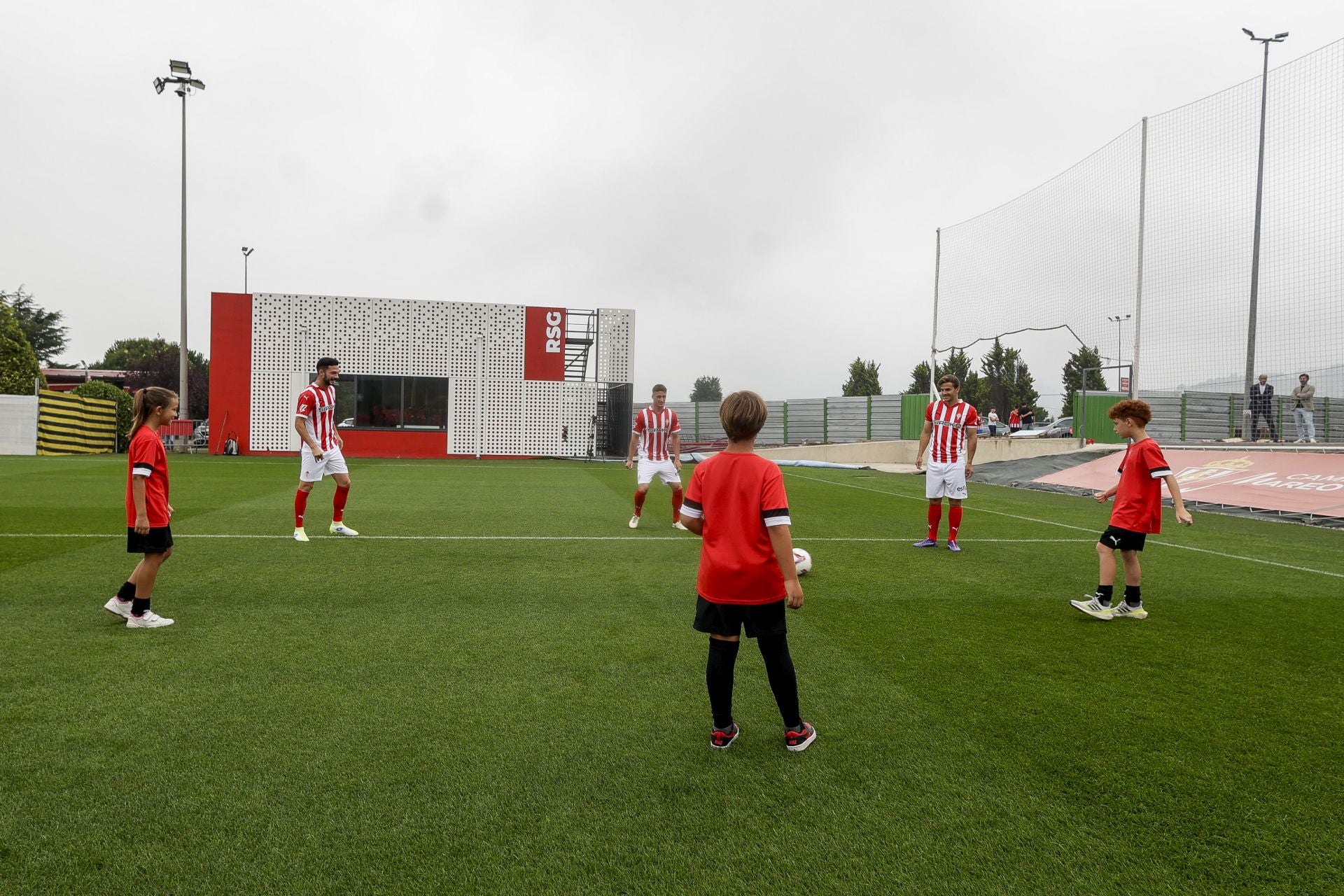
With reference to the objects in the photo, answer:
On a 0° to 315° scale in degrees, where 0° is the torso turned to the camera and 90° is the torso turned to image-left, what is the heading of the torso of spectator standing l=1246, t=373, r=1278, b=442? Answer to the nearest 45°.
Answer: approximately 0°

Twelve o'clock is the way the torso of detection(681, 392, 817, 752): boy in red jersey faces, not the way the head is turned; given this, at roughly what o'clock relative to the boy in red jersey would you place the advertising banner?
The advertising banner is roughly at 1 o'clock from the boy in red jersey.

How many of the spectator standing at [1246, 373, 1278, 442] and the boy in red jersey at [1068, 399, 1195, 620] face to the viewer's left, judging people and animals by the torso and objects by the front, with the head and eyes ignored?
1

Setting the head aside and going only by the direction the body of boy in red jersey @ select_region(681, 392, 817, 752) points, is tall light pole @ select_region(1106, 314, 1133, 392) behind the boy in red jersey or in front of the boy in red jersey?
in front

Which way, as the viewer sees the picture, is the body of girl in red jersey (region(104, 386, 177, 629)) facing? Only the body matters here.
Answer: to the viewer's right

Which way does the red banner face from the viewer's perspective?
toward the camera

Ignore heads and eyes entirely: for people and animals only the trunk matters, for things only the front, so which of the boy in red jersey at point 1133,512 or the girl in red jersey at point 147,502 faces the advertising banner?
the girl in red jersey at point 147,502

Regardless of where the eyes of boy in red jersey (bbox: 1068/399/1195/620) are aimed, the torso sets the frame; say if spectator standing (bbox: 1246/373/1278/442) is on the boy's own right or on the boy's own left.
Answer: on the boy's own right

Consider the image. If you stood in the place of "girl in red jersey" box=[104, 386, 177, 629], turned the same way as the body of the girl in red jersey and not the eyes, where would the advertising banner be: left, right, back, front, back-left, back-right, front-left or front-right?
front

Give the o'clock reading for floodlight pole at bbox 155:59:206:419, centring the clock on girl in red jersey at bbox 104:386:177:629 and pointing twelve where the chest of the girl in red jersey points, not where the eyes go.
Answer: The floodlight pole is roughly at 9 o'clock from the girl in red jersey.

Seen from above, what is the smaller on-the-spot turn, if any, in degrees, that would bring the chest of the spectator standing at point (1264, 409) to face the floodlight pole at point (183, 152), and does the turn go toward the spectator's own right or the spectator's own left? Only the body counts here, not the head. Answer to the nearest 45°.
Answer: approximately 90° to the spectator's own right

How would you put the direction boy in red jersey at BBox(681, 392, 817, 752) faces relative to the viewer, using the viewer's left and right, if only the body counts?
facing away from the viewer

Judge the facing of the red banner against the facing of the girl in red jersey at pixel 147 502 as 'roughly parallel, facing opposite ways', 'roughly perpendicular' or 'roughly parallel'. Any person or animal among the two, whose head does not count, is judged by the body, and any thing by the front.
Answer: roughly perpendicular

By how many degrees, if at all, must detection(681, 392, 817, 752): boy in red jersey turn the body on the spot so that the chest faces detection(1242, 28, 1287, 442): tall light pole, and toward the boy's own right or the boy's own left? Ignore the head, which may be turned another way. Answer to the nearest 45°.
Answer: approximately 45° to the boy's own right

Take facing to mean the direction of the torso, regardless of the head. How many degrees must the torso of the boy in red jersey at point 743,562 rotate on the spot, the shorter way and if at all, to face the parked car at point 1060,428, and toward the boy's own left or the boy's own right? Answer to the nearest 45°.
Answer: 0° — they already face it

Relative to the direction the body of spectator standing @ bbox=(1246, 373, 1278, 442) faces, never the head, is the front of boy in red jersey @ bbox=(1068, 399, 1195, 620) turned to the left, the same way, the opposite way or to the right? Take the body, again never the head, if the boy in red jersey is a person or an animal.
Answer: to the right
